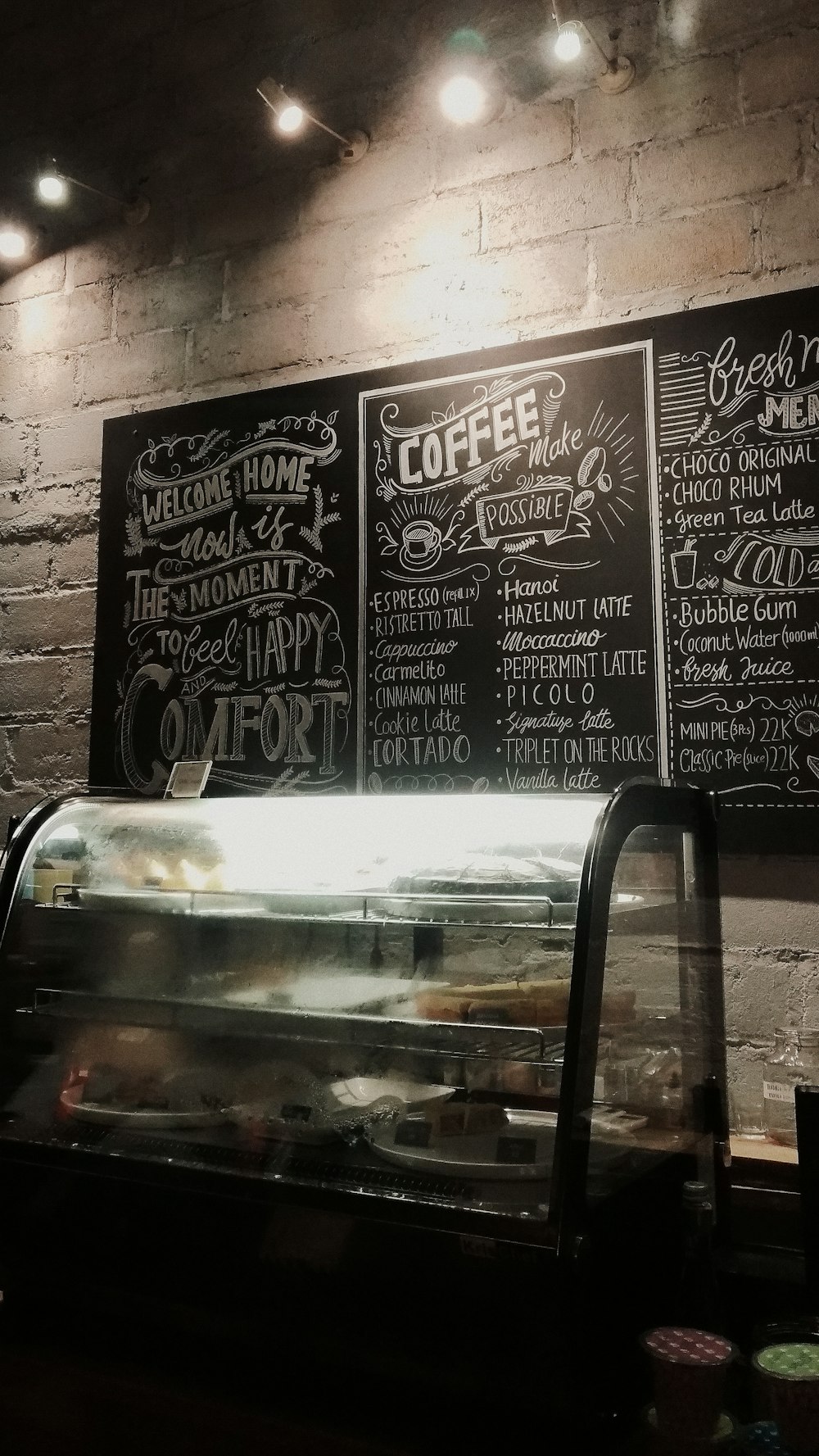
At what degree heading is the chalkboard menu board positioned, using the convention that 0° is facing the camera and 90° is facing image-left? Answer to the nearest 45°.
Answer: approximately 45°

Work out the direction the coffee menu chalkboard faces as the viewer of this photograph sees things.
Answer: facing the viewer and to the left of the viewer

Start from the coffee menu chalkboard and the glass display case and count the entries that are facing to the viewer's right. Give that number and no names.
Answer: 0

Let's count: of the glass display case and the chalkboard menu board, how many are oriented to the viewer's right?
0

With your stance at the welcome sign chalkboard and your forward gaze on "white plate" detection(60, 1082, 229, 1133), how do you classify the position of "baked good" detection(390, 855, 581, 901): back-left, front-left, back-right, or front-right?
front-left

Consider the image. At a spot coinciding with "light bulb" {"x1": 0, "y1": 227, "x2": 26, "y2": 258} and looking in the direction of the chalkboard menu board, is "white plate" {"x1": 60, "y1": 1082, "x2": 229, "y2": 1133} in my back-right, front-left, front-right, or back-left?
front-right

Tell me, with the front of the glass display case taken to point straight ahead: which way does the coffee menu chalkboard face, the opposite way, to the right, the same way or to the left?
the same way

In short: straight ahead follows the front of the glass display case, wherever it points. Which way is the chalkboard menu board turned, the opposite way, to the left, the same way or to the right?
the same way

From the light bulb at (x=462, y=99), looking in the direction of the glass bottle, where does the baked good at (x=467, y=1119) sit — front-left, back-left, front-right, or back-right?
front-right

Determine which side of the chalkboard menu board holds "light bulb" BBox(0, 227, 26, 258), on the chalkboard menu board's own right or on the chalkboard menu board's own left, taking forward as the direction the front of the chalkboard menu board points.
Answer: on the chalkboard menu board's own right
